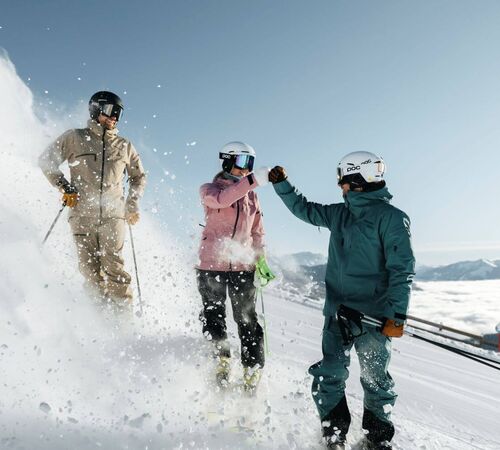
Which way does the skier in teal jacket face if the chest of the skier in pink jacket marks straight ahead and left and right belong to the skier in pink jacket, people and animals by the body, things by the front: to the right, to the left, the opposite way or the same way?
to the right

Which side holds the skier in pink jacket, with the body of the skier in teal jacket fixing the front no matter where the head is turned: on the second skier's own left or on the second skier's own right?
on the second skier's own right

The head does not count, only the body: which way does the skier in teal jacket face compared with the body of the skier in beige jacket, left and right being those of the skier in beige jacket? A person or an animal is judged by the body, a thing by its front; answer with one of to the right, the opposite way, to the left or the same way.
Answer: to the right

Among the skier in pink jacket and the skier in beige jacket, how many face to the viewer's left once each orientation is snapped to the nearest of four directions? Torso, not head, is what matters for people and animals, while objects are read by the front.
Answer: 0

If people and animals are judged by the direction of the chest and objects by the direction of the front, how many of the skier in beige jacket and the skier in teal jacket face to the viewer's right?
0

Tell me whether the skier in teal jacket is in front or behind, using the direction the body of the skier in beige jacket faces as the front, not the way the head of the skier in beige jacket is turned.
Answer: in front

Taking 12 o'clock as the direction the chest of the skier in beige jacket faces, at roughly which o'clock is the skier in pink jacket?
The skier in pink jacket is roughly at 11 o'clock from the skier in beige jacket.

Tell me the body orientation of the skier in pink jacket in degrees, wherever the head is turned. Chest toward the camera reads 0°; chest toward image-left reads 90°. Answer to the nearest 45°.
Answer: approximately 315°

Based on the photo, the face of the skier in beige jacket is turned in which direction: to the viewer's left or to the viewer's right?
to the viewer's right

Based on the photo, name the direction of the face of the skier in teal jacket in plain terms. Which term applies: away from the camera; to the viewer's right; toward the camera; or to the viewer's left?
to the viewer's left
